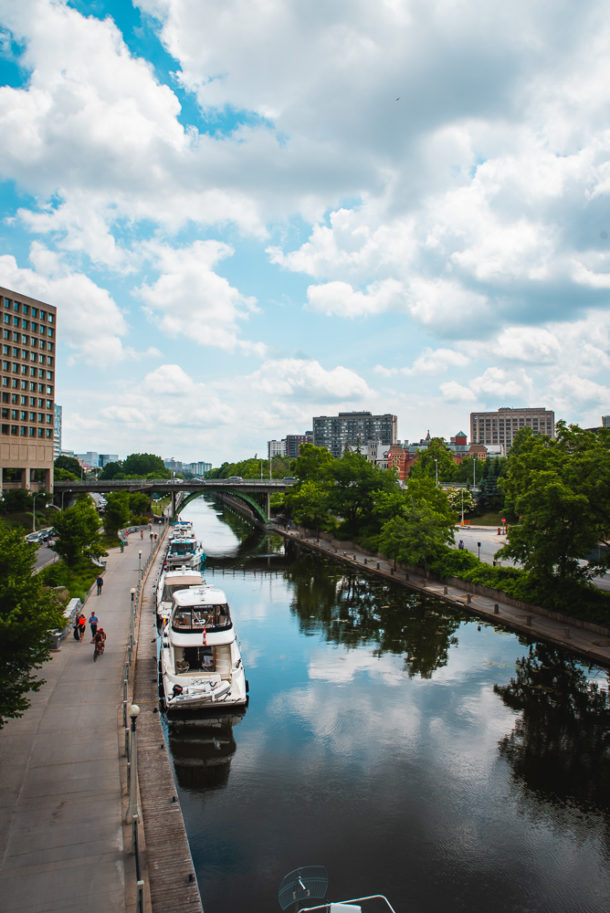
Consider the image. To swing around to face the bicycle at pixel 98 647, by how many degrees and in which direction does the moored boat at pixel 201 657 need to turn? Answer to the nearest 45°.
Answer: approximately 90° to its left

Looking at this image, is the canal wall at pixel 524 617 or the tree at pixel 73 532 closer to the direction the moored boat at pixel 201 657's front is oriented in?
the tree

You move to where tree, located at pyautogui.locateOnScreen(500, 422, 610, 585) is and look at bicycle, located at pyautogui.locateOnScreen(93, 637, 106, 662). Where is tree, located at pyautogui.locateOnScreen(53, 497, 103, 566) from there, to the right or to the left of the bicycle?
right

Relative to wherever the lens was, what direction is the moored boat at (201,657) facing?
facing away from the viewer

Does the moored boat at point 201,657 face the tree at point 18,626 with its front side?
no

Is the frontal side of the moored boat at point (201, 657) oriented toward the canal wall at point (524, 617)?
no

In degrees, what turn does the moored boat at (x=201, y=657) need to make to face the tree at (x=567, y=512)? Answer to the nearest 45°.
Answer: approximately 90° to its right

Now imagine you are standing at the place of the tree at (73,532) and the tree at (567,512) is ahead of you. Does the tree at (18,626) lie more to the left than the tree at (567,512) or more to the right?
right

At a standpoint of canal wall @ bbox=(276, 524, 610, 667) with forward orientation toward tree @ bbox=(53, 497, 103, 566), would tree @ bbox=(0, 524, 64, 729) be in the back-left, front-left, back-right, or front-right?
front-left
